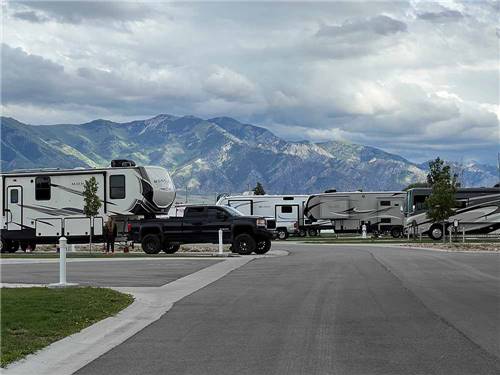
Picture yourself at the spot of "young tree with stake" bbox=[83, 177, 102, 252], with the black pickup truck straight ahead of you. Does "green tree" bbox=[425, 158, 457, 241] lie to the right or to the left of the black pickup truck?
left

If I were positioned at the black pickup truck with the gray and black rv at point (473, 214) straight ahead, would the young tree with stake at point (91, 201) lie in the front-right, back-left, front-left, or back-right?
back-left

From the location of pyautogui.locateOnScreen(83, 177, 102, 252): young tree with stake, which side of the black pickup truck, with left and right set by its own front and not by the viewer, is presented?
back

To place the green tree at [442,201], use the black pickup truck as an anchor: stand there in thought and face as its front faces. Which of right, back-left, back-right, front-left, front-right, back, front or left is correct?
left

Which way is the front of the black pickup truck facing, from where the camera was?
facing the viewer and to the right of the viewer

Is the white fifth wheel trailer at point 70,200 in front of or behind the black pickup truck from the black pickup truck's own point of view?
behind

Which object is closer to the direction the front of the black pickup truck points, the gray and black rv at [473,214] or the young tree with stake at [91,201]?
the gray and black rv

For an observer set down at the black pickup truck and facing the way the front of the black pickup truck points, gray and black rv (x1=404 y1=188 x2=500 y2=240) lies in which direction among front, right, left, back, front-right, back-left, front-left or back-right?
left

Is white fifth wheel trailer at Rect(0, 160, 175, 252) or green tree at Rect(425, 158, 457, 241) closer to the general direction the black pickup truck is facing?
the green tree
